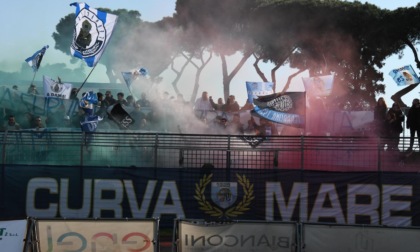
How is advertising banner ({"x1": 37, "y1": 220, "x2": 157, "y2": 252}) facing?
away from the camera

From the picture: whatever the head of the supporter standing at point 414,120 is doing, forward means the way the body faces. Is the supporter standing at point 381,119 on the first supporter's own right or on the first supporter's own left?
on the first supporter's own right

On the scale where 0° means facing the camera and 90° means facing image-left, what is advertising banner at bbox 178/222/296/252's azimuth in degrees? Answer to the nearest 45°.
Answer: approximately 180°

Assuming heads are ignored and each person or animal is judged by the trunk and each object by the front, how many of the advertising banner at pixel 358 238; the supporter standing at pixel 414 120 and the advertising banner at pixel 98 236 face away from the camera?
2

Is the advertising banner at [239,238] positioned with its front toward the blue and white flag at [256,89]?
yes

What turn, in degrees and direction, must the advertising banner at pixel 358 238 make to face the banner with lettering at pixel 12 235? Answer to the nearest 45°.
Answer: approximately 90° to its left

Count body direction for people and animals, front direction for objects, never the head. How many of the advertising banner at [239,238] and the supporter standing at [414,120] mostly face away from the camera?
1

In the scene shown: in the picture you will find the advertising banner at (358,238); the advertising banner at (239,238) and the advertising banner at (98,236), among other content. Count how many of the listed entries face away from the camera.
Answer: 3

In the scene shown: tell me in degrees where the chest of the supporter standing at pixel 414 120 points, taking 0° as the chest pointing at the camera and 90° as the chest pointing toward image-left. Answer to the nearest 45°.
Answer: approximately 45°

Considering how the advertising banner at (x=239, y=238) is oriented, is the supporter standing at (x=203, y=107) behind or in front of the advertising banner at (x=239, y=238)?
in front

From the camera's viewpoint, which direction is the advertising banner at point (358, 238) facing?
away from the camera

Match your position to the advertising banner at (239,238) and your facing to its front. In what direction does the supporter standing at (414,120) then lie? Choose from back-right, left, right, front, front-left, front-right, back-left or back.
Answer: front-right

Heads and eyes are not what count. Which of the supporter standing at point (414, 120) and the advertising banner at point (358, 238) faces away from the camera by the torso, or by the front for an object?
the advertising banner

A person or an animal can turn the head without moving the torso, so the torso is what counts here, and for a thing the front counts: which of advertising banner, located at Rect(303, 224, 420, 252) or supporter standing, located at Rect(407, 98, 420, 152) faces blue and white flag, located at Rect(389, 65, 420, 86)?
the advertising banner
